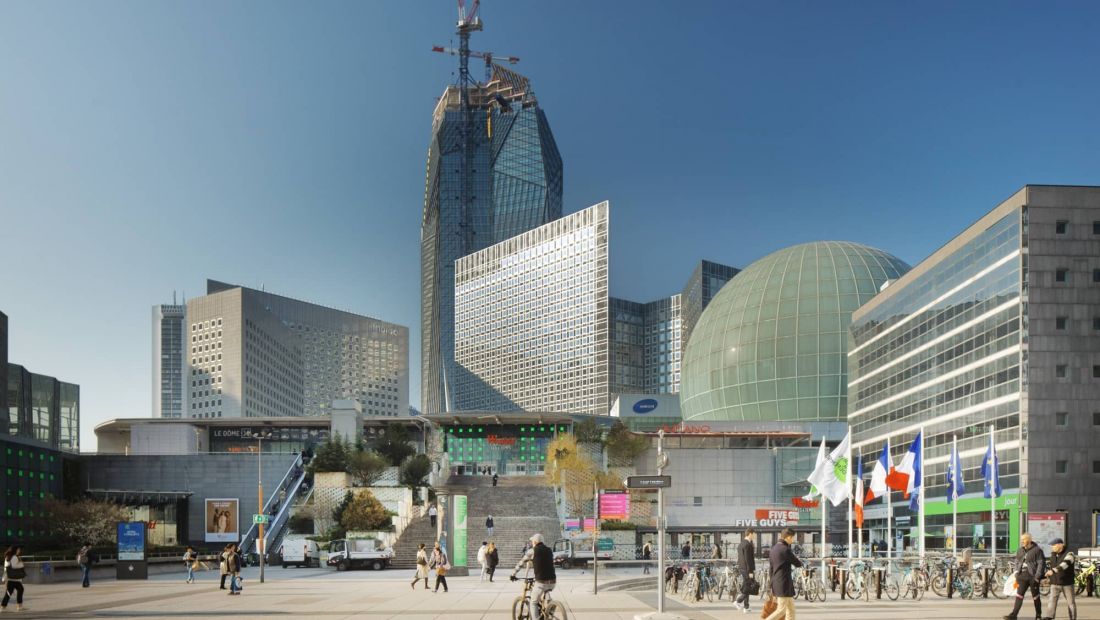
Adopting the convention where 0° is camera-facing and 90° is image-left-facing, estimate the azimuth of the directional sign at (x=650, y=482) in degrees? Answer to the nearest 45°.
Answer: approximately 0°

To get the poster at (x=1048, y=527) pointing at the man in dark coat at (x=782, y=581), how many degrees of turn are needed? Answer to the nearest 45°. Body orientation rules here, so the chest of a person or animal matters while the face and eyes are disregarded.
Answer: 0° — it already faces them

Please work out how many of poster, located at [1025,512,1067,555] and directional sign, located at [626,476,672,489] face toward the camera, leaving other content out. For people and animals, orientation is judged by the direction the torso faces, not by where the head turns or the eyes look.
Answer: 2

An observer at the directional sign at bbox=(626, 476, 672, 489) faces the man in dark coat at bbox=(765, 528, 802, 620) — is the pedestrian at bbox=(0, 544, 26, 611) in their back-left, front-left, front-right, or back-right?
back-right

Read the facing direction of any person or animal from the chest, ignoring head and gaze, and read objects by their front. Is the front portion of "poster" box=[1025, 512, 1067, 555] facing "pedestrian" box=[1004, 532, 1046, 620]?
yes

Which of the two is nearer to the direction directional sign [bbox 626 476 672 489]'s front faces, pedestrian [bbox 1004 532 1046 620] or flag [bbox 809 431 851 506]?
the pedestrian

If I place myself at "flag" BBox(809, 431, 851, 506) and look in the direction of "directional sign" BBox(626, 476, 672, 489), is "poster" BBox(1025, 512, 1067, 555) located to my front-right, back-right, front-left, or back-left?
back-left
